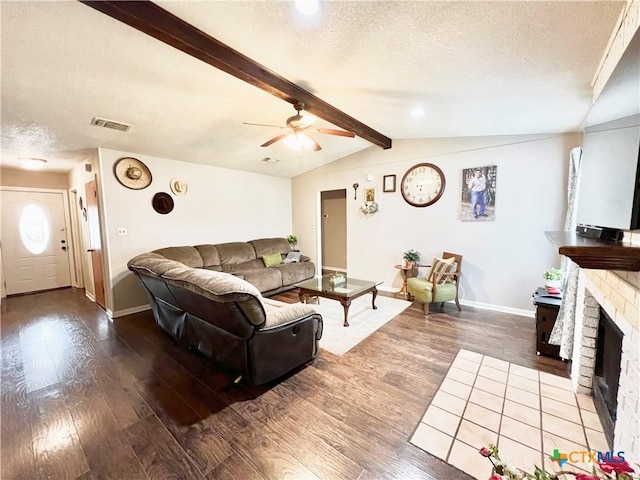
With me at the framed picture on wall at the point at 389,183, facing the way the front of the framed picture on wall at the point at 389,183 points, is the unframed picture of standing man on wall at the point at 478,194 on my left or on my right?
on my left

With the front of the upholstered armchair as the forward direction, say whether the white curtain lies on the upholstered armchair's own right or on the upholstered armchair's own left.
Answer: on the upholstered armchair's own left

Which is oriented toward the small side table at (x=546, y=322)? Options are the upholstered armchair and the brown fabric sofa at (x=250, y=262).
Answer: the brown fabric sofa

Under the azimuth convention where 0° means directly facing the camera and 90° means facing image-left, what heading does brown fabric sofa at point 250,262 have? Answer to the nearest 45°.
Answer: approximately 315°

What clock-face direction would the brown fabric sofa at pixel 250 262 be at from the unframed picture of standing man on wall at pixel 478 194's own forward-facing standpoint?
The brown fabric sofa is roughly at 1 o'clock from the unframed picture of standing man on wall.

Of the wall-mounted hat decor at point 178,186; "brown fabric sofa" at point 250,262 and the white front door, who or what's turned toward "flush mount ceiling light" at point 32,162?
the white front door

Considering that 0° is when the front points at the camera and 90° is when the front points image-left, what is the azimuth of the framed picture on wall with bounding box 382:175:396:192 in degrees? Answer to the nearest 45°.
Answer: approximately 45°

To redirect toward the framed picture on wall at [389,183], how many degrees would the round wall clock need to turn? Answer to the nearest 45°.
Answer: approximately 45° to its right

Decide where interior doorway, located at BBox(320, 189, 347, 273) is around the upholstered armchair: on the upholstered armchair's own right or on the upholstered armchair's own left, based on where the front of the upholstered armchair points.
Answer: on the upholstered armchair's own right

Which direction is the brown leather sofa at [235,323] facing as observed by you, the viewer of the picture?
facing away from the viewer and to the right of the viewer

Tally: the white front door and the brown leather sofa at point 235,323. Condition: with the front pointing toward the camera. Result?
1
